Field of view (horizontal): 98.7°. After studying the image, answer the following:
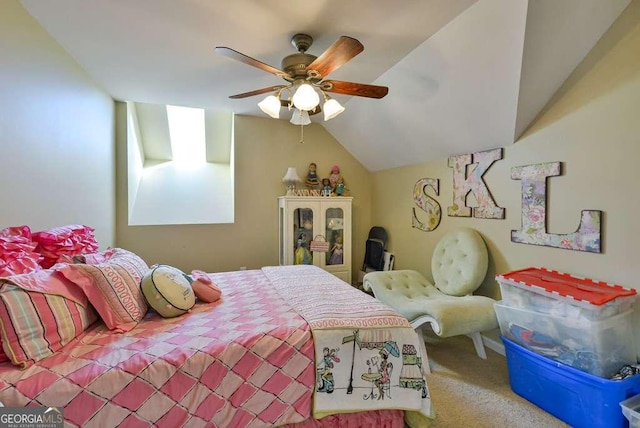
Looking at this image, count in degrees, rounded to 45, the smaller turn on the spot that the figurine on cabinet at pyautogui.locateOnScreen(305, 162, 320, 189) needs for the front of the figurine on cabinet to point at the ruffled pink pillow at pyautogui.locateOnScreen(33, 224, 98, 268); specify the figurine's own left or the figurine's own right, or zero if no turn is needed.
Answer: approximately 45° to the figurine's own right

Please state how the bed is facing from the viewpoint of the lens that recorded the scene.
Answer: facing to the right of the viewer

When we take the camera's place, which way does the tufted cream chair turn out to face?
facing the viewer and to the left of the viewer

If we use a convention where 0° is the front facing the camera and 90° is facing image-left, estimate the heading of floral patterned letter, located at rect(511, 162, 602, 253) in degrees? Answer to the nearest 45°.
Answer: approximately 45°

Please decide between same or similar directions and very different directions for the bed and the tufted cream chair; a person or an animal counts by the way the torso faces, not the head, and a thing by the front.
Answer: very different directions

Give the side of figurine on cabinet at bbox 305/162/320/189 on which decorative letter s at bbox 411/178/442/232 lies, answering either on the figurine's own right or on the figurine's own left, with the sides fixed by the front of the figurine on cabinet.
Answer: on the figurine's own left

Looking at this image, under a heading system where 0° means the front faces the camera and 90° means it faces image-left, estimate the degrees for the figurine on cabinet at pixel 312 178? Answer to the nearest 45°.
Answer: approximately 0°

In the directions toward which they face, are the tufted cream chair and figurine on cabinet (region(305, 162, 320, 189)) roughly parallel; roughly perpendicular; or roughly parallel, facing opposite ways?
roughly perpendicular

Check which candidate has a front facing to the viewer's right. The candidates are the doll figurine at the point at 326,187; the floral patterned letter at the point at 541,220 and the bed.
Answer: the bed

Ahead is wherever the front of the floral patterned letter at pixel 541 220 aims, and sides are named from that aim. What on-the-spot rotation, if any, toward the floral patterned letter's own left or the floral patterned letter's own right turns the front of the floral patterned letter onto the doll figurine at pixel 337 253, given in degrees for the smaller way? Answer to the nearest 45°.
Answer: approximately 45° to the floral patterned letter's own right

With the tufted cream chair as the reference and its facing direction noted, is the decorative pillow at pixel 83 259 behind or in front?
in front

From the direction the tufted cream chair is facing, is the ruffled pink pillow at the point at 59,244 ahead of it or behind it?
ahead

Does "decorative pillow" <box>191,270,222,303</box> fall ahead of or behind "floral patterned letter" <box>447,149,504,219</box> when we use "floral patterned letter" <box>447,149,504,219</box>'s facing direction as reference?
ahead

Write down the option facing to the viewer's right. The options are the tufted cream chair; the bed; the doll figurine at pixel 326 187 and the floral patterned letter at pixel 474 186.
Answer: the bed
